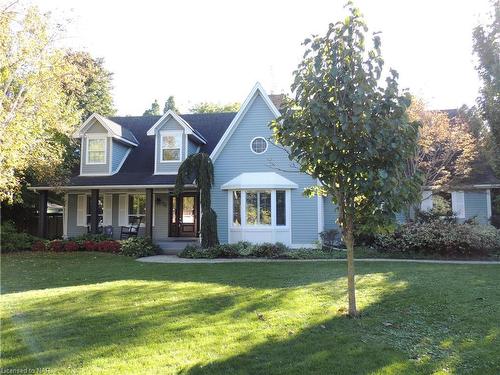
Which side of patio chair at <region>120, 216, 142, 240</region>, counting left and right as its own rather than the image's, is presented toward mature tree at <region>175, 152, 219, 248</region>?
left

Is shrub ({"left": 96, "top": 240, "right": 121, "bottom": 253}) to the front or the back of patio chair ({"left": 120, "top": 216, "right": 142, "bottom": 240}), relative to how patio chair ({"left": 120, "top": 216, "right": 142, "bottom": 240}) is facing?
to the front

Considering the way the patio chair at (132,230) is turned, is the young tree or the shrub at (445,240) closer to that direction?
the young tree

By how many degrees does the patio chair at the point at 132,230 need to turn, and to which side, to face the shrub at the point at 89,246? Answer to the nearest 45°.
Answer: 0° — it already faces it

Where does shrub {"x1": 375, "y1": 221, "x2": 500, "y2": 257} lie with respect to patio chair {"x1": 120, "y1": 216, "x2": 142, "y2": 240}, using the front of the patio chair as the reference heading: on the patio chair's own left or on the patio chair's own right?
on the patio chair's own left

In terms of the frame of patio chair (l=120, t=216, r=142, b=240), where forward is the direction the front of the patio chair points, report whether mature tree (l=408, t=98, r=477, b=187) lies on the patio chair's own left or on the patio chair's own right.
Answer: on the patio chair's own left

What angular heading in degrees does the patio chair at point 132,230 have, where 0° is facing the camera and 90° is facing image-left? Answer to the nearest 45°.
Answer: approximately 45°

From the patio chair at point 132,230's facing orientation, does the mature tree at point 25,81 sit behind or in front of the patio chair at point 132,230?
in front

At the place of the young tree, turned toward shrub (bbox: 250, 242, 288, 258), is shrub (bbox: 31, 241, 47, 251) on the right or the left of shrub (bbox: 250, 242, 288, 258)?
left

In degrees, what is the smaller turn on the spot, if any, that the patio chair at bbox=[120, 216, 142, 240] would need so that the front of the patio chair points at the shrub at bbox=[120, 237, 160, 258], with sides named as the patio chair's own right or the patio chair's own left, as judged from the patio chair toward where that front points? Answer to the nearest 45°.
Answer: approximately 45° to the patio chair's own left
